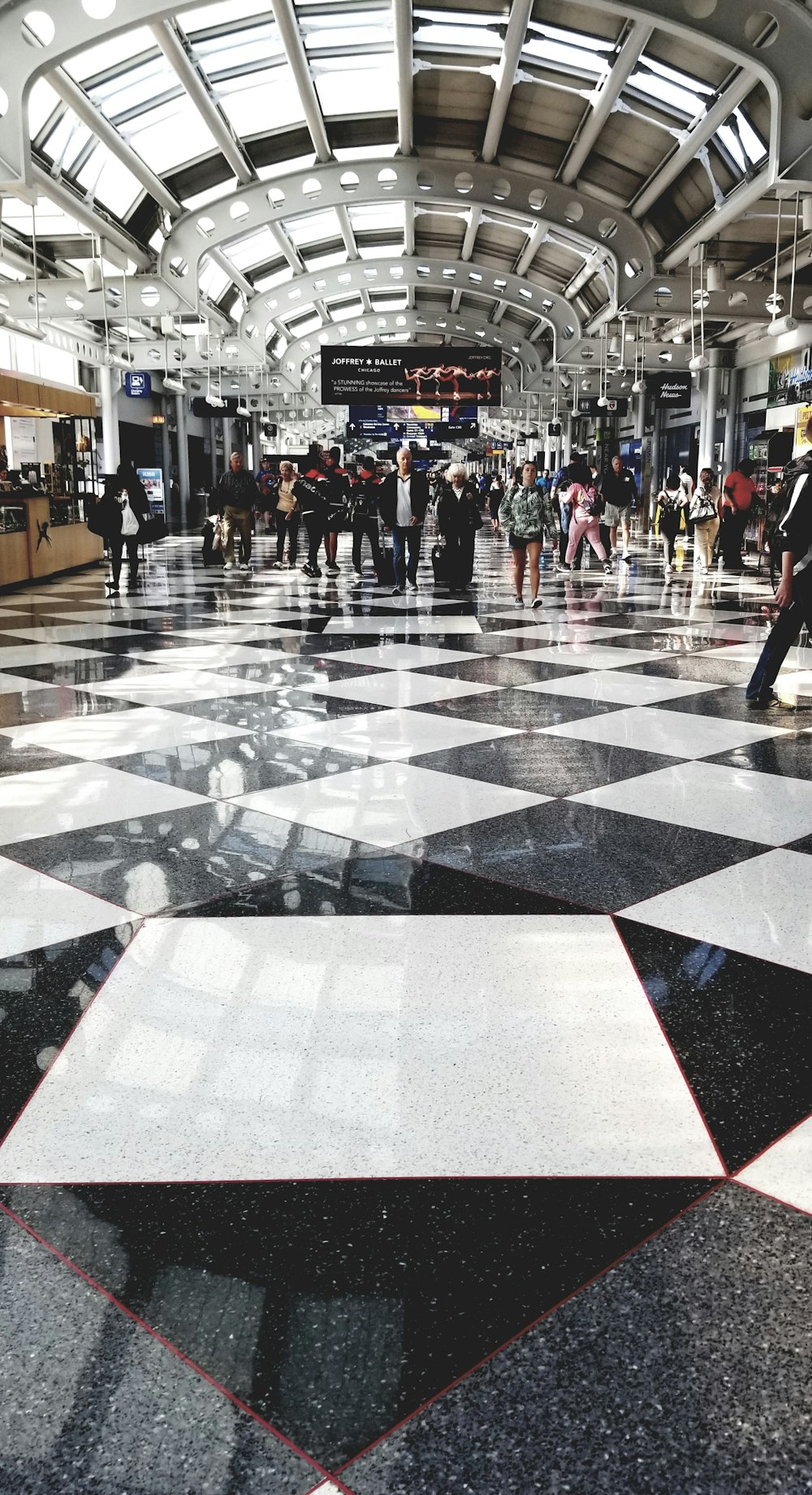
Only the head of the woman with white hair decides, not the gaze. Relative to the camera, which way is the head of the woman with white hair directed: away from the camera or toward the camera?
toward the camera

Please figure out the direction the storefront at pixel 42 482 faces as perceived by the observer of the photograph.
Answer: facing the viewer and to the right of the viewer

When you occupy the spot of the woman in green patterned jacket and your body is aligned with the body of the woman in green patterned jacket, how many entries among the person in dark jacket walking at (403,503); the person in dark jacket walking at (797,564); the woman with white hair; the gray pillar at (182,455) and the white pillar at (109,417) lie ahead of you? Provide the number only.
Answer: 1

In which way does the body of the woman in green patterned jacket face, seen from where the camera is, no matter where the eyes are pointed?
toward the camera

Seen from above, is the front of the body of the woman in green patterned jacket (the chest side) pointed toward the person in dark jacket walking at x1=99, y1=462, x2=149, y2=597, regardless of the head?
no

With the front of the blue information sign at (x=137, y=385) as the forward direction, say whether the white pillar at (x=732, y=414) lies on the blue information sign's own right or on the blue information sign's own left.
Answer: on the blue information sign's own left

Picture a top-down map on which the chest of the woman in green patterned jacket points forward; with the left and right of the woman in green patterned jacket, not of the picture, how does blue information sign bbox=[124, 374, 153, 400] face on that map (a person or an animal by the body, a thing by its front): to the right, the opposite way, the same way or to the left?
the same way

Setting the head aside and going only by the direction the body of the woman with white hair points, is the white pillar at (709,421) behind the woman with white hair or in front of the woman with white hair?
behind

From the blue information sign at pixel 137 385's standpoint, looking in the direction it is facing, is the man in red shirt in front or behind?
in front

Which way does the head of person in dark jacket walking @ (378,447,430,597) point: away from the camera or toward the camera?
toward the camera

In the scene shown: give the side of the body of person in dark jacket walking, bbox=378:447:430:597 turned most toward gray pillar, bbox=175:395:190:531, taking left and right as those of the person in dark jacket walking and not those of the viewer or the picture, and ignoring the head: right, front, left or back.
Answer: back

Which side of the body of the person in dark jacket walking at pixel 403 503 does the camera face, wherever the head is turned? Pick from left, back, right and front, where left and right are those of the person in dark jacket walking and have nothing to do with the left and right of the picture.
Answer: front

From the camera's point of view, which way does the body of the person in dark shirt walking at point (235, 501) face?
toward the camera

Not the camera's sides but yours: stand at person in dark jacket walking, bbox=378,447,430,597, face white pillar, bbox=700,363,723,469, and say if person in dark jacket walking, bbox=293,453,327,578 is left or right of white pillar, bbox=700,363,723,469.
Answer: left
